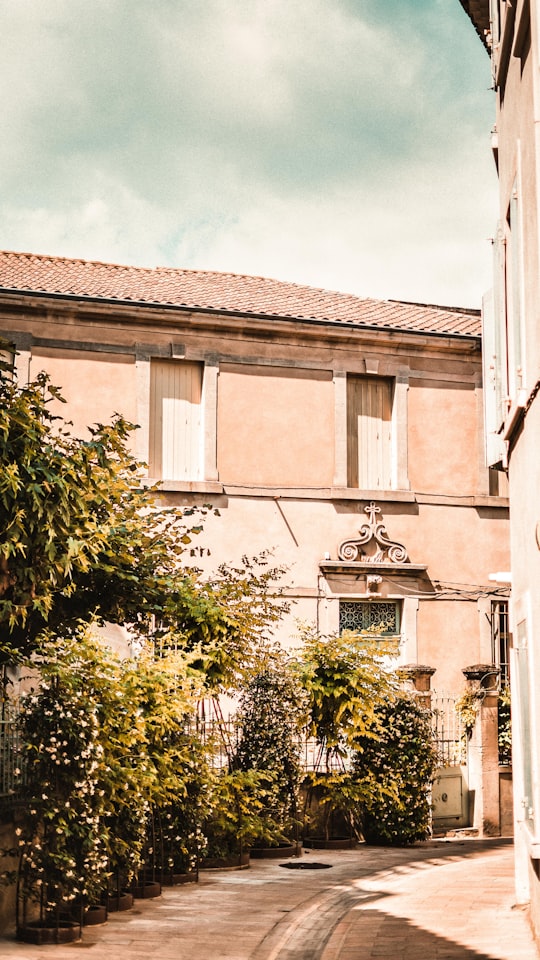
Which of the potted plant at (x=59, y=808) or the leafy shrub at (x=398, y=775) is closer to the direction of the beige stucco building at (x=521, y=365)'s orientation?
the potted plant

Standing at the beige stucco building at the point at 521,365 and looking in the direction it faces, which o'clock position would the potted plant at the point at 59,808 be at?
The potted plant is roughly at 12 o'clock from the beige stucco building.

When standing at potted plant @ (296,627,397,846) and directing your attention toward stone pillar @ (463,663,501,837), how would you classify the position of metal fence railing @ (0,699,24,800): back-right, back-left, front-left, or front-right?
back-right

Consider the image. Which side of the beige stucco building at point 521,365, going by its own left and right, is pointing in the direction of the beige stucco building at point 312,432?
right

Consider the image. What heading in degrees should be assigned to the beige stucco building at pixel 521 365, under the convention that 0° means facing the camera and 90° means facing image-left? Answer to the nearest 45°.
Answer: approximately 90°

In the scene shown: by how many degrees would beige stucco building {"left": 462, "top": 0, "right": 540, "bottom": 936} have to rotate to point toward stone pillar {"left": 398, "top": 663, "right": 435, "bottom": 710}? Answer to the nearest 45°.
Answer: approximately 90° to its right

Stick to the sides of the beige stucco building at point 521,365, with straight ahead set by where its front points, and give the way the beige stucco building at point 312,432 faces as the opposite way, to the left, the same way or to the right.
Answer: to the left

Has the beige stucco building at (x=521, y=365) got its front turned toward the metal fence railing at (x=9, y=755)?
yes

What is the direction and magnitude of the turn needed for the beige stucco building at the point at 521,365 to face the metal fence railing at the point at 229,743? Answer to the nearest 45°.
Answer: approximately 45° to its right

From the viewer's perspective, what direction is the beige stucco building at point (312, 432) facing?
toward the camera

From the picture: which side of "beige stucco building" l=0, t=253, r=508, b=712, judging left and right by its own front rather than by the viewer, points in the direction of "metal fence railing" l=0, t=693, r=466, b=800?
front
